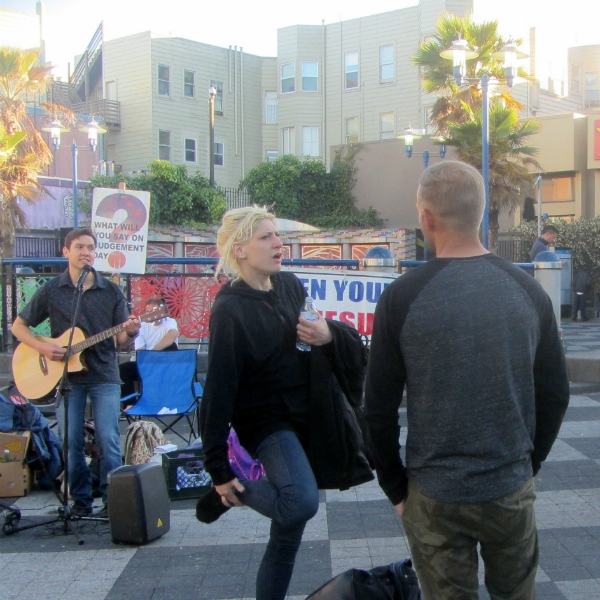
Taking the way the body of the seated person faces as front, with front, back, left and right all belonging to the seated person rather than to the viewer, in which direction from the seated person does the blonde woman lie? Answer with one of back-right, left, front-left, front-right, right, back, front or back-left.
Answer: front-left

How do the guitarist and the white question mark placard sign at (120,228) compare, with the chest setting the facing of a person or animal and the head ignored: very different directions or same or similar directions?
same or similar directions

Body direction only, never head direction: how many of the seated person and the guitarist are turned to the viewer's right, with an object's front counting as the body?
0

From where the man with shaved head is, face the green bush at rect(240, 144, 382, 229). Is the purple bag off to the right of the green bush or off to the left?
left

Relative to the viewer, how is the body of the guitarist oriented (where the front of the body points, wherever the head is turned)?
toward the camera

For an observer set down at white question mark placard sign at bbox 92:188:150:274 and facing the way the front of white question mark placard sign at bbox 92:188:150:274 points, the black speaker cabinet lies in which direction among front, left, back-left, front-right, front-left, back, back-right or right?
front

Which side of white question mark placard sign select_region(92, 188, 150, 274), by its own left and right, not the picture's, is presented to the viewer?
front

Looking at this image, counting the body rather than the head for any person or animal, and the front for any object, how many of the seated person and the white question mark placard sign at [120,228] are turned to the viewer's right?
0
